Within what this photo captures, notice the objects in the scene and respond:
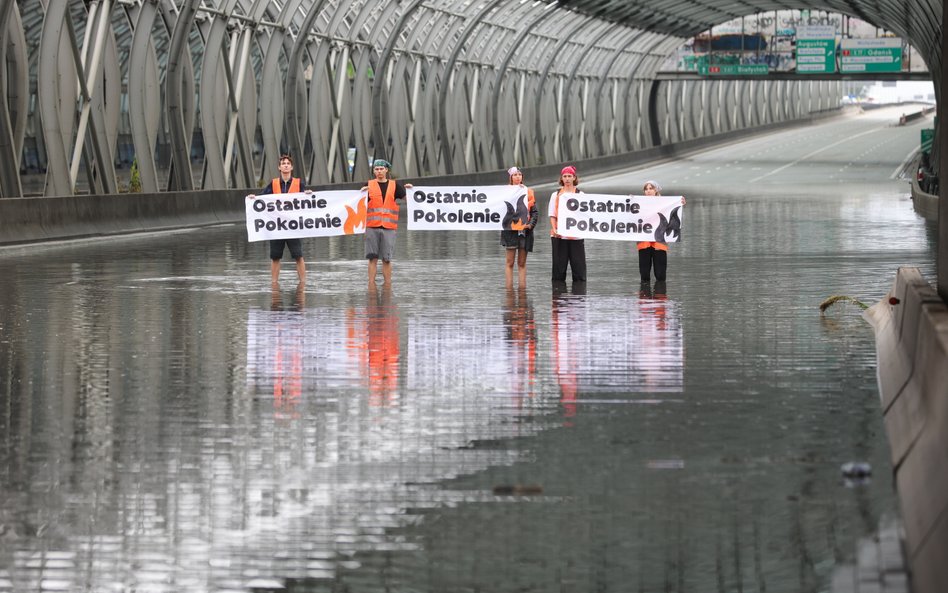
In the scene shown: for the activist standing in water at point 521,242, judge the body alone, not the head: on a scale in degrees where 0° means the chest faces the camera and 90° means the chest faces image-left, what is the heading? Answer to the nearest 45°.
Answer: approximately 0°

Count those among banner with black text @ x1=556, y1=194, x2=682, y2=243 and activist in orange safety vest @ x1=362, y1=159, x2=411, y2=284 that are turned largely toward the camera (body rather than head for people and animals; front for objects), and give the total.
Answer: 2

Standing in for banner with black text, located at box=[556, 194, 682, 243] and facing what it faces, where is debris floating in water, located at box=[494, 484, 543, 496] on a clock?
The debris floating in water is roughly at 12 o'clock from the banner with black text.

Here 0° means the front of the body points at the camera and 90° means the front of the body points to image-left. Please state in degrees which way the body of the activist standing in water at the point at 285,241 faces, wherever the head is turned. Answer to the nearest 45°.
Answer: approximately 0°

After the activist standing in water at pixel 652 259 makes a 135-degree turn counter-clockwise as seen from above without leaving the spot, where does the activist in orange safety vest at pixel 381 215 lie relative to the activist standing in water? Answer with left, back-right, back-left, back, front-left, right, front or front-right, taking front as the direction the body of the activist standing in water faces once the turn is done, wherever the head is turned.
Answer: back-left

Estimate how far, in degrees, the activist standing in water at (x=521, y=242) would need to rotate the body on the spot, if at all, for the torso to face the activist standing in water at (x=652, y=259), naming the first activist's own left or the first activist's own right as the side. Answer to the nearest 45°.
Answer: approximately 90° to the first activist's own left

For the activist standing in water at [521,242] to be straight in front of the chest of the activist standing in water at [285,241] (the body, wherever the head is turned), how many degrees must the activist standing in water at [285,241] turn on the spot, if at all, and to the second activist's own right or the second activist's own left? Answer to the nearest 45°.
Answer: approximately 90° to the second activist's own left

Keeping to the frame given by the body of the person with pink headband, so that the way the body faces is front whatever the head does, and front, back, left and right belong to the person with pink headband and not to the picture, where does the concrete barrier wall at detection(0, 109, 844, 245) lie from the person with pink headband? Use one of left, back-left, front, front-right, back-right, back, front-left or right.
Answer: back-right
